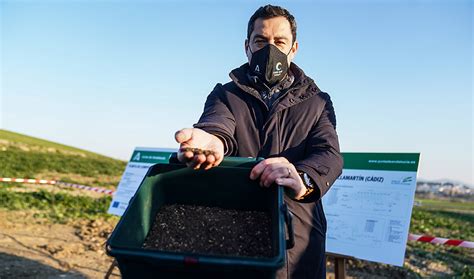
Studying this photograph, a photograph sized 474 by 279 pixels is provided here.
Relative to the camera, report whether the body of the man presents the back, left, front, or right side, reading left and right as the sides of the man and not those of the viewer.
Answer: front
